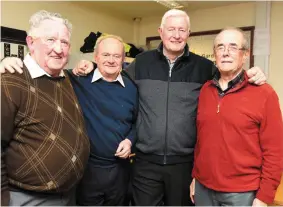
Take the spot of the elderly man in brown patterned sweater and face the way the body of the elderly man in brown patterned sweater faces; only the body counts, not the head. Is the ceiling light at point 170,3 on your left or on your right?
on your left

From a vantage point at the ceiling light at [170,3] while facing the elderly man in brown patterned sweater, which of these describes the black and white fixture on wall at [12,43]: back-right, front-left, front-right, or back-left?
front-right

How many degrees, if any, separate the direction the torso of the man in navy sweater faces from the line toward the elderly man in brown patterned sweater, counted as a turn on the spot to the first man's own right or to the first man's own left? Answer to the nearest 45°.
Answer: approximately 45° to the first man's own right

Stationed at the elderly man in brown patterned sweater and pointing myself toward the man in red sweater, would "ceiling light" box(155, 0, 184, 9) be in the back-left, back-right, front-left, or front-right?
front-left

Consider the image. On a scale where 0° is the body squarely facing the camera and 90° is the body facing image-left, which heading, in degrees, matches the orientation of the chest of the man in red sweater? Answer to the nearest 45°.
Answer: approximately 45°

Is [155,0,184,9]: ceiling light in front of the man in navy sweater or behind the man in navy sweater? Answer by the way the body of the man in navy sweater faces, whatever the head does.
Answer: behind

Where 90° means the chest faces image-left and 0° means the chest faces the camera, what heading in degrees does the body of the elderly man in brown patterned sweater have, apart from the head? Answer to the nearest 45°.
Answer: approximately 315°

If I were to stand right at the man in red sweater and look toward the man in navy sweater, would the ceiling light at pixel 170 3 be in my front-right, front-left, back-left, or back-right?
front-right

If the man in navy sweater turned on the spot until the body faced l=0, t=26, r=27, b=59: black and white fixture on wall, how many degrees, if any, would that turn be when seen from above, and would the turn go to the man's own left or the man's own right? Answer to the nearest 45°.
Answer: approximately 135° to the man's own right

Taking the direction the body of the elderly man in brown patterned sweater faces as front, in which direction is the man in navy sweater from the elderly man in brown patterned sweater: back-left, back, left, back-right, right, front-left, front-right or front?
left

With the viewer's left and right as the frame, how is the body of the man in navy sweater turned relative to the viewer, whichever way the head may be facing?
facing the viewer

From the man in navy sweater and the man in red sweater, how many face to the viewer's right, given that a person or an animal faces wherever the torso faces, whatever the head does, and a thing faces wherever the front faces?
0

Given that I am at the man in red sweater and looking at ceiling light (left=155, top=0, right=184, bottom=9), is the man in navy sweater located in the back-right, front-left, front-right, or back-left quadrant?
front-left

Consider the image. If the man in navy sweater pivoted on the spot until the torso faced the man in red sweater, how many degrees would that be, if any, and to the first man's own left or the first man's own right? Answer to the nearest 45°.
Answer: approximately 45° to the first man's own left

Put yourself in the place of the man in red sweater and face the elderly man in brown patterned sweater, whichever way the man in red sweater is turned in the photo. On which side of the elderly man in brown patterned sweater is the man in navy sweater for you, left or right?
right
